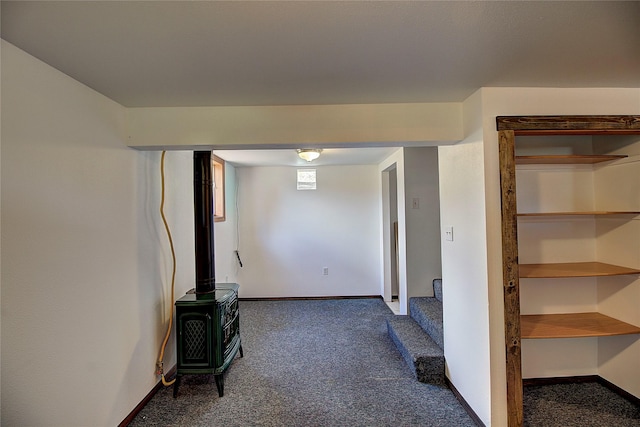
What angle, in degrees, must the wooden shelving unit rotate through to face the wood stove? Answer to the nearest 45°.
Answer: approximately 45° to its right

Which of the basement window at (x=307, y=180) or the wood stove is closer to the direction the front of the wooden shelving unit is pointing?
the wood stove

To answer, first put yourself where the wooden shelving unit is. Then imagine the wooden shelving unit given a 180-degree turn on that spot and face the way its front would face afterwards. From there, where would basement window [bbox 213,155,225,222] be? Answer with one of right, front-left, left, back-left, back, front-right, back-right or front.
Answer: left

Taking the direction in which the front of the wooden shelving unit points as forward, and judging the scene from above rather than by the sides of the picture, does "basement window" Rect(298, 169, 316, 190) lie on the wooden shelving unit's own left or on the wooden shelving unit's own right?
on the wooden shelving unit's own right

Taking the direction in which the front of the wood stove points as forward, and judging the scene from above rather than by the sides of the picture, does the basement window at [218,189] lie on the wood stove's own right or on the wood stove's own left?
on the wood stove's own left

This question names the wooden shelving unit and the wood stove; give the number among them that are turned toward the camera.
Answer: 1
